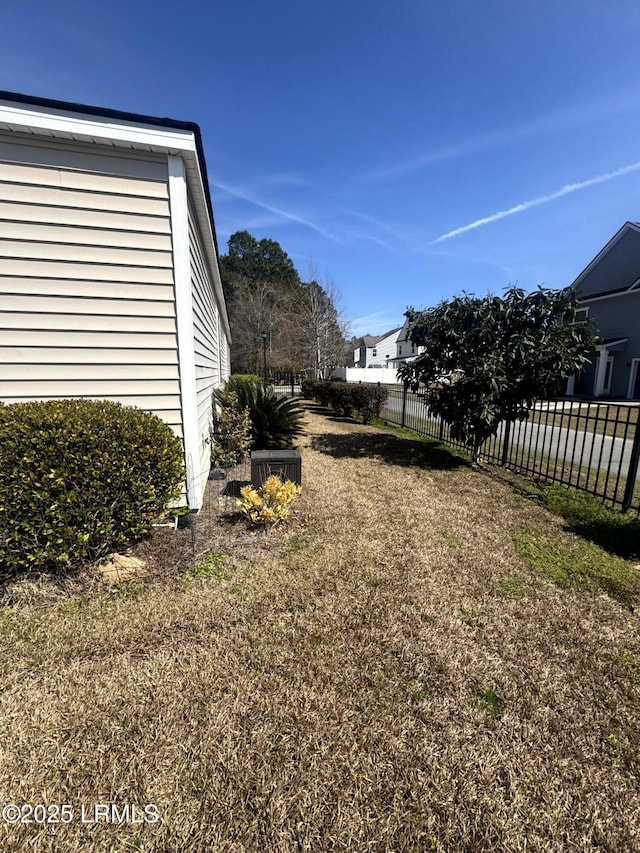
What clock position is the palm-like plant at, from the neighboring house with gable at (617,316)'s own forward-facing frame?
The palm-like plant is roughly at 11 o'clock from the neighboring house with gable.

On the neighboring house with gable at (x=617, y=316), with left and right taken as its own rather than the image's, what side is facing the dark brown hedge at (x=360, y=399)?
front

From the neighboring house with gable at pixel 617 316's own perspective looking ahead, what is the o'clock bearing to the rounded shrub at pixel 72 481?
The rounded shrub is roughly at 11 o'clock from the neighboring house with gable.

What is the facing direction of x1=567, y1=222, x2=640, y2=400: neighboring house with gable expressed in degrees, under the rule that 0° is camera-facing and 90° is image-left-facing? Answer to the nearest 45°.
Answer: approximately 45°

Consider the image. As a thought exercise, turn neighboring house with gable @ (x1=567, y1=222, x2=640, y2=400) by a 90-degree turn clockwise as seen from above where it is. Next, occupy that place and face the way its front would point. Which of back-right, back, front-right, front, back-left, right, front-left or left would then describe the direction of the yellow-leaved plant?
back-left

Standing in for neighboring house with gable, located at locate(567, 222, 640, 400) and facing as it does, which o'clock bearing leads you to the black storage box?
The black storage box is roughly at 11 o'clock from the neighboring house with gable.
